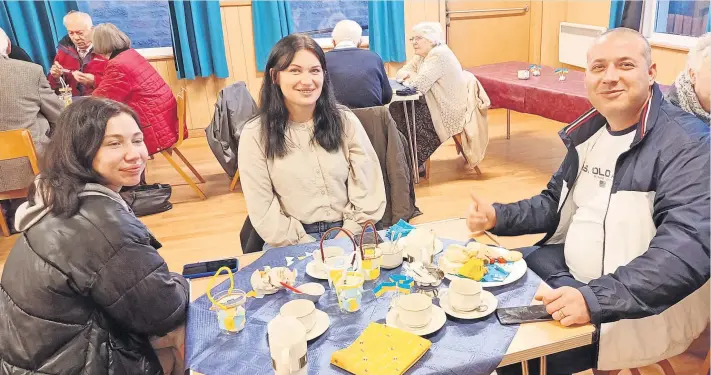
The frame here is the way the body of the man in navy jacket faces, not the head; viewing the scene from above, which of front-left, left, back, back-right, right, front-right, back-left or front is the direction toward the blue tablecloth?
front

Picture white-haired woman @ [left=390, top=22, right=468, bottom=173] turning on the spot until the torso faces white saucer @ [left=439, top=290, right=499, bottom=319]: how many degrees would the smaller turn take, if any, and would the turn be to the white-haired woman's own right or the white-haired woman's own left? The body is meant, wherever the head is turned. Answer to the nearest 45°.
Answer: approximately 90° to the white-haired woman's own left

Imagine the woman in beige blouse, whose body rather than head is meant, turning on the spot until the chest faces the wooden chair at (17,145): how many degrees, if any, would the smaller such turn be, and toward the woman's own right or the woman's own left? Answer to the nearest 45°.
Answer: approximately 135° to the woman's own right

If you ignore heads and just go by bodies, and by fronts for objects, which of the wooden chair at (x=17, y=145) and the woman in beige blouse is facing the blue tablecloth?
the woman in beige blouse

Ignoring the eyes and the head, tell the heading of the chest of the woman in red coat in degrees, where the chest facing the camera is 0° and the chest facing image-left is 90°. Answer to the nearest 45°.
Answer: approximately 135°

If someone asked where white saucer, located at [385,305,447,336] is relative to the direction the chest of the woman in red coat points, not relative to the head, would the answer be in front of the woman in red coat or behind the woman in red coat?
behind

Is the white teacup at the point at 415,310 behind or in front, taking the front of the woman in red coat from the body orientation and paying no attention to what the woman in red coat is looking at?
behind

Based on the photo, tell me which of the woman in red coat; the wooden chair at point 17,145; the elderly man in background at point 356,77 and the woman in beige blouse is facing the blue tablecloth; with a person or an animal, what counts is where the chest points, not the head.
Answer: the woman in beige blouse

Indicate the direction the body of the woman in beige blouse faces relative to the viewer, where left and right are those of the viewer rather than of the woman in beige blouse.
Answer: facing the viewer

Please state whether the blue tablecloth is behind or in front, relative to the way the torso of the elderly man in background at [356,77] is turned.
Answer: behind

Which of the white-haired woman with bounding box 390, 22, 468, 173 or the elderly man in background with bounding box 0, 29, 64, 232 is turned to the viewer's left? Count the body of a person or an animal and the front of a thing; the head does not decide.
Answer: the white-haired woman

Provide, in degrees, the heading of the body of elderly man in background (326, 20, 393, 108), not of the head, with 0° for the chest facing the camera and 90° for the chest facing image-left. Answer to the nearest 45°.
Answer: approximately 180°

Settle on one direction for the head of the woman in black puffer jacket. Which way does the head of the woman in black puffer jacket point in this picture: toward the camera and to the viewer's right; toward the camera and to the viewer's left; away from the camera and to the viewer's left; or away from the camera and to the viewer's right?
toward the camera and to the viewer's right

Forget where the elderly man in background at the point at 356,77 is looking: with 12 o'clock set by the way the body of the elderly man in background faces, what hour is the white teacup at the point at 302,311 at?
The white teacup is roughly at 6 o'clock from the elderly man in background.
